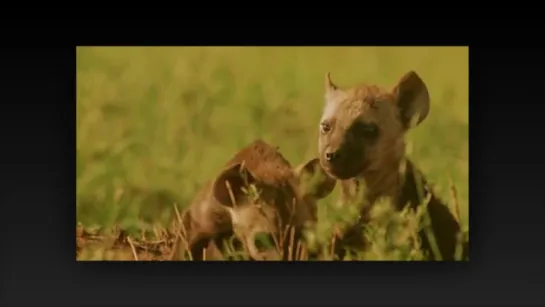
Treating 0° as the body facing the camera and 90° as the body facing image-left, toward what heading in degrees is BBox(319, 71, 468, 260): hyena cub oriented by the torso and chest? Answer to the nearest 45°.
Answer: approximately 45°
